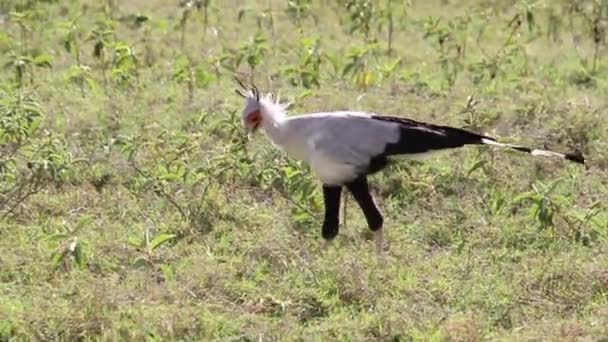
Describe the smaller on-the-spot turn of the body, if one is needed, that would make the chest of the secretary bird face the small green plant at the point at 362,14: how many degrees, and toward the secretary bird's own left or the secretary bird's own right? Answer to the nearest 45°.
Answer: approximately 90° to the secretary bird's own right

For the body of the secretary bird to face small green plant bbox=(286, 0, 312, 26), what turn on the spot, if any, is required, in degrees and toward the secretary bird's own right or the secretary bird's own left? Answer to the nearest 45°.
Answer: approximately 90° to the secretary bird's own right

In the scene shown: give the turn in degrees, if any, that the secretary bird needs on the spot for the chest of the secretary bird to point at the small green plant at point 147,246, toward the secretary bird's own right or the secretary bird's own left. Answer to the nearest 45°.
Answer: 0° — it already faces it

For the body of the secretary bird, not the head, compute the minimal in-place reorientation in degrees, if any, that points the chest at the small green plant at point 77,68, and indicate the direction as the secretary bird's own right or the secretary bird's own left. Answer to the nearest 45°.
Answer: approximately 45° to the secretary bird's own right

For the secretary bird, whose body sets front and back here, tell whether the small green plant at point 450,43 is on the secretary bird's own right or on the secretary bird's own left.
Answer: on the secretary bird's own right

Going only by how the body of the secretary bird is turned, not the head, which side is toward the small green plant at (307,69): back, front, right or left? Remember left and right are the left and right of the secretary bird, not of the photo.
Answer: right

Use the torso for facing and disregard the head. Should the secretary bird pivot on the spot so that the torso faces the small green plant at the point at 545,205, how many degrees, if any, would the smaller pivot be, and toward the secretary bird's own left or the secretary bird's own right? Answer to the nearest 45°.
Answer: approximately 180°

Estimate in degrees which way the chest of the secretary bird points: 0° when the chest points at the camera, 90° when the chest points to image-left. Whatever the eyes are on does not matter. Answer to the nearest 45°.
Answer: approximately 90°

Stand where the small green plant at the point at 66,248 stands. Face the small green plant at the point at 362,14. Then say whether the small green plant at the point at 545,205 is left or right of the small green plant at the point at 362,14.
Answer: right
